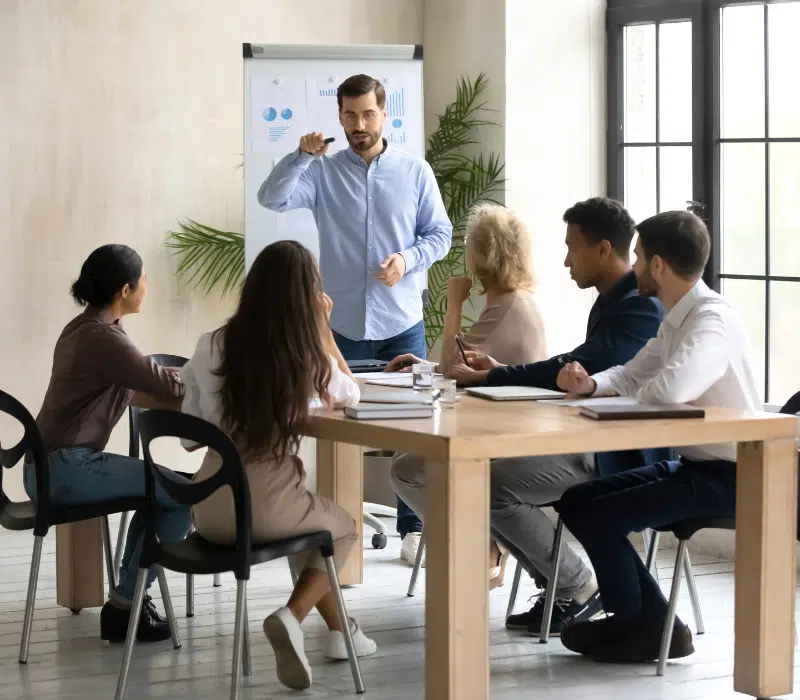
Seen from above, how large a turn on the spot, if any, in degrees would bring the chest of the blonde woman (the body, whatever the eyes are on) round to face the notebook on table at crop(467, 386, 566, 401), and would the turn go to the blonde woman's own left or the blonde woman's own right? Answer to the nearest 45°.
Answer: approximately 135° to the blonde woman's own left

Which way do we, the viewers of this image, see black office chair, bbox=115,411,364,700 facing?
facing away from the viewer and to the right of the viewer

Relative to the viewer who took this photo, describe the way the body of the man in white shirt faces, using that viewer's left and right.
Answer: facing to the left of the viewer

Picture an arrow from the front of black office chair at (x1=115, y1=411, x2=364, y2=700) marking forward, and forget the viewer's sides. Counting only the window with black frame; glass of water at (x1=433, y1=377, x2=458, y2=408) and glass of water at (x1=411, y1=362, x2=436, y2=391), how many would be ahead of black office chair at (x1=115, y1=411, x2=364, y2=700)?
3

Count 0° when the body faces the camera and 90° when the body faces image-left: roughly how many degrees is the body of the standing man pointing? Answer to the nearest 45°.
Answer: approximately 0°

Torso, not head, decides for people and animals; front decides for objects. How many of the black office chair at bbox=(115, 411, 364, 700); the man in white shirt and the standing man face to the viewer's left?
1

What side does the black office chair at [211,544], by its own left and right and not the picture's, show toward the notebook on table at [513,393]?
front

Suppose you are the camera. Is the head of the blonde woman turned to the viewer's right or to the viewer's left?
to the viewer's left

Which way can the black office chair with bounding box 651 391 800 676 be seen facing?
to the viewer's left

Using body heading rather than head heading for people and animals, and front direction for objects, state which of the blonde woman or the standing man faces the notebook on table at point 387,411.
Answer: the standing man

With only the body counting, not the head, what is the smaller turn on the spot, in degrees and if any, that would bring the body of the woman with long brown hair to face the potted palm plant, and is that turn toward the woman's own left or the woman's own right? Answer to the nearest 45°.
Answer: approximately 45° to the woman's own left

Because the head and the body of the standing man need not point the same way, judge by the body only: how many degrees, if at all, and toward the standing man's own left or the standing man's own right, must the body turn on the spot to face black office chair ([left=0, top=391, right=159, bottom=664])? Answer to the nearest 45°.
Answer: approximately 45° to the standing man's own right

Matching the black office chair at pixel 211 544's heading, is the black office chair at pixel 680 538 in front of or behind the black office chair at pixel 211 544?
in front
